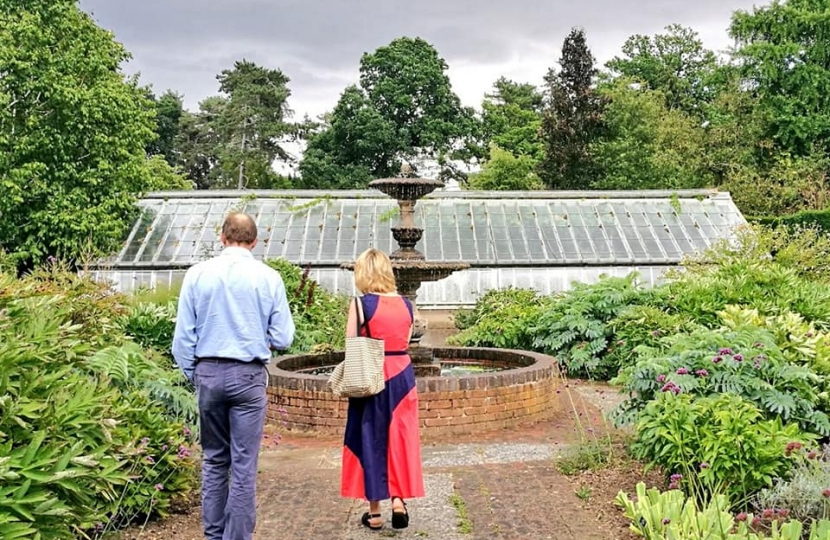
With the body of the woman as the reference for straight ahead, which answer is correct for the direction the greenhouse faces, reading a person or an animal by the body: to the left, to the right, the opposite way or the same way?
the opposite way

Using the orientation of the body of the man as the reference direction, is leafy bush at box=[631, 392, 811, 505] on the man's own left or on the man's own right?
on the man's own right

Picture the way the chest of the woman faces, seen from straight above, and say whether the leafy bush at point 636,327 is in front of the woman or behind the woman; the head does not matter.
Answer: in front

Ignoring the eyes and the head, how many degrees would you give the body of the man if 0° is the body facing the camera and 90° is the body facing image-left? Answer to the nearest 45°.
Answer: approximately 180°

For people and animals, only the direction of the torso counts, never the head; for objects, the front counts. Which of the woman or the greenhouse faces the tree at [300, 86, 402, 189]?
the woman

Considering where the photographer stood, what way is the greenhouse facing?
facing the viewer

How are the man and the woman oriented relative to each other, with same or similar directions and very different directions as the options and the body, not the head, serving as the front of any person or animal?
same or similar directions

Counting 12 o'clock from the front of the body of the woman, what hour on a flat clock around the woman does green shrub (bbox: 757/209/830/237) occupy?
The green shrub is roughly at 1 o'clock from the woman.

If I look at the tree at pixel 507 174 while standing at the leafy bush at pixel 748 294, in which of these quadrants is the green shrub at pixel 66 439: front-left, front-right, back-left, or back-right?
back-left

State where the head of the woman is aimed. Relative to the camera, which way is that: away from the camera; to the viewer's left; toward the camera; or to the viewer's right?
away from the camera

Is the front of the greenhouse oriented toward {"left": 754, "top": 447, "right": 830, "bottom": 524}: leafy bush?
yes

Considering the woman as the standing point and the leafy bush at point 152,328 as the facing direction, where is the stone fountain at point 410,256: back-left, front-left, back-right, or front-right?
front-right

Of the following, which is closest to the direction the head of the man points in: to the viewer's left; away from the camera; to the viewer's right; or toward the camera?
away from the camera

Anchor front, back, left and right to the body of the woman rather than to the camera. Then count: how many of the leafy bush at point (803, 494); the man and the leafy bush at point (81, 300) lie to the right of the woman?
1

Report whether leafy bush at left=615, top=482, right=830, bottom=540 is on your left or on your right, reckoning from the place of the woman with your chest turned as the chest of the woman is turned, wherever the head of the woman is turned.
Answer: on your right

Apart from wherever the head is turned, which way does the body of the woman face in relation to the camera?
away from the camera

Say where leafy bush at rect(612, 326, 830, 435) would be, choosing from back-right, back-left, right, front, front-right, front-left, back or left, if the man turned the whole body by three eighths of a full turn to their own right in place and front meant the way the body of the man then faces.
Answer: front-left

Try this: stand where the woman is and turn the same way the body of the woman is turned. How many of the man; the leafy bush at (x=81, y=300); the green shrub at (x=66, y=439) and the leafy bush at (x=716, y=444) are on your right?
1
